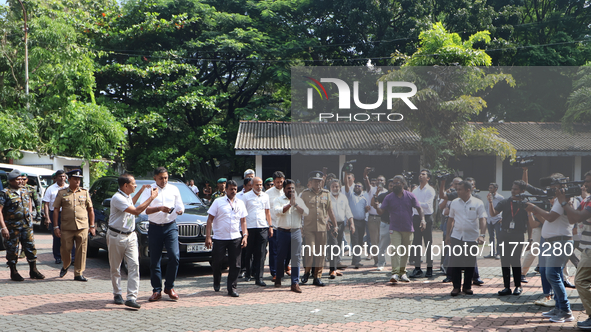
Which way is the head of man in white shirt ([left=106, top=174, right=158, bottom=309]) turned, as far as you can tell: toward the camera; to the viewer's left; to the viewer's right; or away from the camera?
to the viewer's right

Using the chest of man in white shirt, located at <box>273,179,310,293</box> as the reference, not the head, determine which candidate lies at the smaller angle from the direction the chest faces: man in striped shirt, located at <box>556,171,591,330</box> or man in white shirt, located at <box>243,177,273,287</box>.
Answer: the man in striped shirt

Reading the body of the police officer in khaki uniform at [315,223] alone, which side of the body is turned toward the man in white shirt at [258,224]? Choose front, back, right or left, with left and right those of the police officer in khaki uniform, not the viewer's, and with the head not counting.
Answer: right

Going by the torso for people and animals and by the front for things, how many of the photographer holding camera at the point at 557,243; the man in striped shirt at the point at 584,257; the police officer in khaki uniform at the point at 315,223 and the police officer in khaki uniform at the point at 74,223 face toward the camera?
2

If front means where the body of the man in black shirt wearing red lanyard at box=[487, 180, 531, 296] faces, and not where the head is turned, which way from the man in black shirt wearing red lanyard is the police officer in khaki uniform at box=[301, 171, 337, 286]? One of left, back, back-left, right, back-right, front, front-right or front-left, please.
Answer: front-right

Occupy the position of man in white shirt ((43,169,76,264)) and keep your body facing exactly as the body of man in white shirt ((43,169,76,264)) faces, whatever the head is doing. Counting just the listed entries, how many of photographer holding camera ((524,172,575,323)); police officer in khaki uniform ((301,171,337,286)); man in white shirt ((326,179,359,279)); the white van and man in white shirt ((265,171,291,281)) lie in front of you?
4
